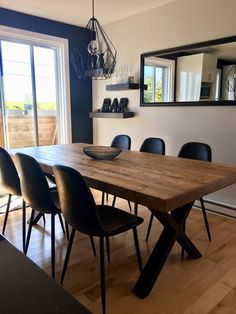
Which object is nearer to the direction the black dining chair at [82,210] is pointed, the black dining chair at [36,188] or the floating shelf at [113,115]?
the floating shelf

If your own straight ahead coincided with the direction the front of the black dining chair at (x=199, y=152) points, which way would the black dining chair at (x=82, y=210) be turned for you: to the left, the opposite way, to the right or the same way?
the opposite way

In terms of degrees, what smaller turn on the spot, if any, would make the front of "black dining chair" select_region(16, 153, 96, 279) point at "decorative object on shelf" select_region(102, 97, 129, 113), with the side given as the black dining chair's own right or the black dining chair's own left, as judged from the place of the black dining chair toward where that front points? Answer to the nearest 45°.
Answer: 0° — it already faces it

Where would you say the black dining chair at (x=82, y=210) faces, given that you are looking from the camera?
facing away from the viewer and to the right of the viewer

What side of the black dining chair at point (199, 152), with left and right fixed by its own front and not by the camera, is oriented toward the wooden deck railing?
right

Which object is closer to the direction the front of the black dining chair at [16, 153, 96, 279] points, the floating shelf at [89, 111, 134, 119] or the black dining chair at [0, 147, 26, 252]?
the floating shelf

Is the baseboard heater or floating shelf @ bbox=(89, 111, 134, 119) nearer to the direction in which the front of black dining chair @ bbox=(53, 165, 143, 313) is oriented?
the baseboard heater

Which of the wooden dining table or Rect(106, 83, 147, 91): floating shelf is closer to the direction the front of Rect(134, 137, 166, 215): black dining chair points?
the wooden dining table

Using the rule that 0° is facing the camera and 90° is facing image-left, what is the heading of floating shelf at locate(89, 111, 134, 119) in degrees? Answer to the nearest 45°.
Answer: approximately 45°

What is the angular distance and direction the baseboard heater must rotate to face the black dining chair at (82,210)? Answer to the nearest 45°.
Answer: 0° — it already faces it

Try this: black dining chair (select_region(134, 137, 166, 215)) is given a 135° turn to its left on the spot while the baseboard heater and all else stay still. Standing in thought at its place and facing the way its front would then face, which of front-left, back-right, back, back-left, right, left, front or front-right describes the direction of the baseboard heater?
front

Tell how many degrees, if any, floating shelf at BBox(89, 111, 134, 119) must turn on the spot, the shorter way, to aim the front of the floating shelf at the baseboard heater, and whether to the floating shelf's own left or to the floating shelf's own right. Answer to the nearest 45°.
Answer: approximately 90° to the floating shelf's own left
